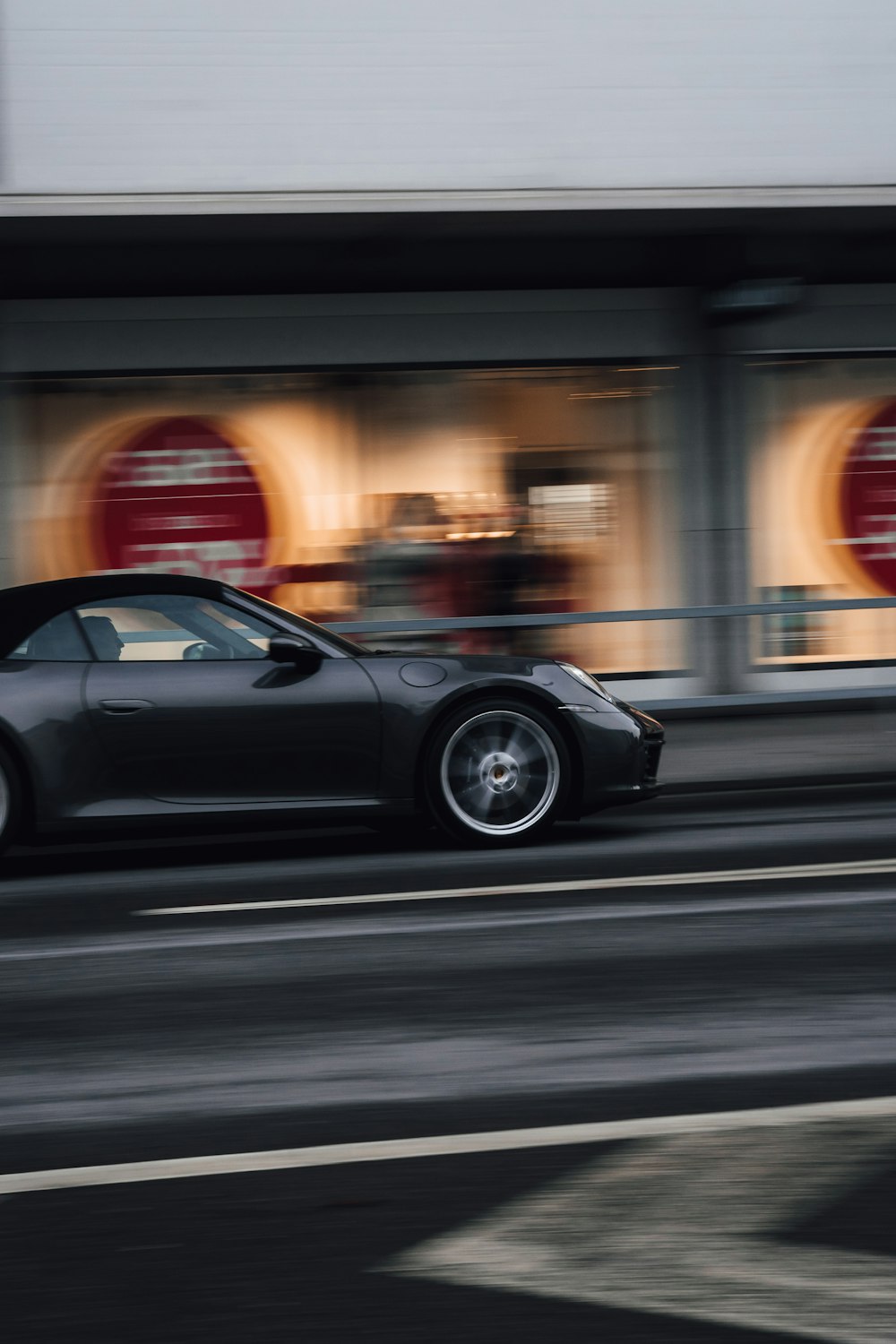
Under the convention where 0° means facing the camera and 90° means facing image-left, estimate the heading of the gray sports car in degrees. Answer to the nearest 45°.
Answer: approximately 270°

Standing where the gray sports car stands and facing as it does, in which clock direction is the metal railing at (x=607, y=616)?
The metal railing is roughly at 10 o'clock from the gray sports car.
